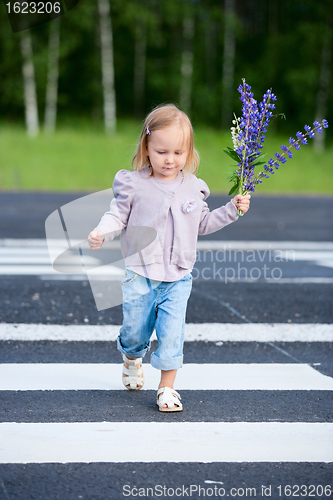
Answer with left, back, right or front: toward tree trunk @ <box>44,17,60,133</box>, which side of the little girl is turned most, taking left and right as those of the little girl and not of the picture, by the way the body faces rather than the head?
back

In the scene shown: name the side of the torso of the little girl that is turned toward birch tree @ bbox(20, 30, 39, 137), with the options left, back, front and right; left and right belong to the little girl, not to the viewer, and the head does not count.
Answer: back

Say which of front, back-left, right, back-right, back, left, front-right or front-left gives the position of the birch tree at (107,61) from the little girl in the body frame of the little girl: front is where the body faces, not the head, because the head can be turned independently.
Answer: back

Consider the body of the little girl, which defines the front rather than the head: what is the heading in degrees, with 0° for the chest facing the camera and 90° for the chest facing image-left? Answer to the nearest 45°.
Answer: approximately 0°

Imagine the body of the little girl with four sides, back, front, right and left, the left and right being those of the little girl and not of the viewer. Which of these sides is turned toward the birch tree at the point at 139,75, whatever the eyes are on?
back

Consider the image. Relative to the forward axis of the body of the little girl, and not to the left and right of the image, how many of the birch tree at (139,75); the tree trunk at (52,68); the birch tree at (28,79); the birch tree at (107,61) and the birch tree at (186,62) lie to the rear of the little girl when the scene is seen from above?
5

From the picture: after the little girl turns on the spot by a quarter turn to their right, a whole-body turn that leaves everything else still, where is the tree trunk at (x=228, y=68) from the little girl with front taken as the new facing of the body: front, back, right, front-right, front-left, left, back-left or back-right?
right

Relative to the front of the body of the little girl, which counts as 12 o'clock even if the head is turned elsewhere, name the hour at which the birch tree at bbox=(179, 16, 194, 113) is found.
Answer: The birch tree is roughly at 6 o'clock from the little girl.

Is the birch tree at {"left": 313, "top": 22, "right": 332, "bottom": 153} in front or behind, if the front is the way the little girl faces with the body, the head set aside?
behind

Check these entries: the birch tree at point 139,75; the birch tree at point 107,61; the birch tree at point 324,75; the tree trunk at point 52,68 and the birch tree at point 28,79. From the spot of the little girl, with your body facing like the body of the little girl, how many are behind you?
5
